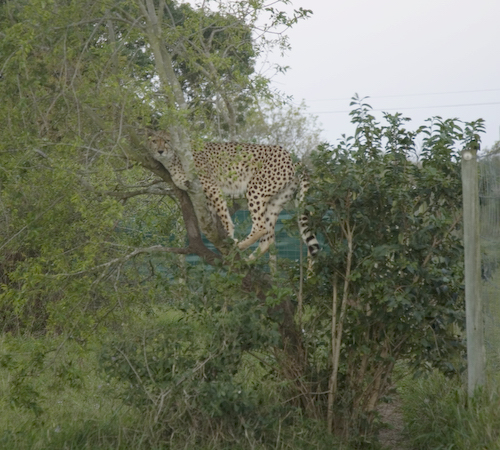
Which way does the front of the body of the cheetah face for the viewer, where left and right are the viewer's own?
facing to the left of the viewer

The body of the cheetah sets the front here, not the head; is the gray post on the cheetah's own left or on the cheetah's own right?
on the cheetah's own left

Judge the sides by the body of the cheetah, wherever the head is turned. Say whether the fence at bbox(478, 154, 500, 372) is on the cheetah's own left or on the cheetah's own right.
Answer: on the cheetah's own left

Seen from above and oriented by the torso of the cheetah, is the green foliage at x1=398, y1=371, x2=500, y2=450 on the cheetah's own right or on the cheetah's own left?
on the cheetah's own left
